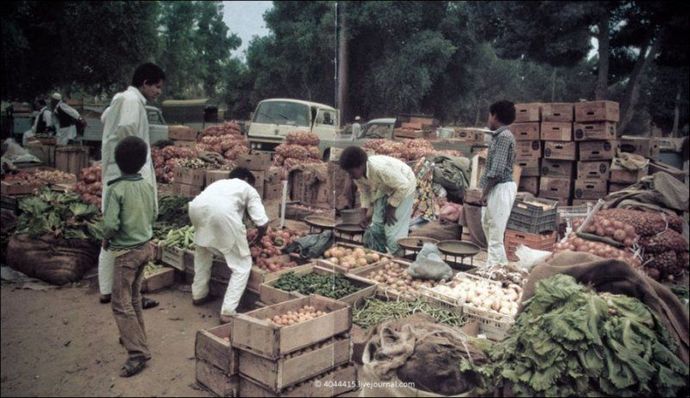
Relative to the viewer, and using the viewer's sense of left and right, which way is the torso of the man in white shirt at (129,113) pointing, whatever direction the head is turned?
facing to the right of the viewer

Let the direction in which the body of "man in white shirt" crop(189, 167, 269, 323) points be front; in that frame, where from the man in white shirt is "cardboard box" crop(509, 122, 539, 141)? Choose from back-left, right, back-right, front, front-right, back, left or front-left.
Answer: front

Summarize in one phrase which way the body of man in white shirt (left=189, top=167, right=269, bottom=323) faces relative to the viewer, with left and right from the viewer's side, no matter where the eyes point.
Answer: facing away from the viewer and to the right of the viewer

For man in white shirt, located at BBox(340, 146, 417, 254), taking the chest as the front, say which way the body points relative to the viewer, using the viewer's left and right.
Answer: facing the viewer and to the left of the viewer

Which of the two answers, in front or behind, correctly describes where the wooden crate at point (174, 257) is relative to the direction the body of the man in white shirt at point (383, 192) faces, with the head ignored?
in front

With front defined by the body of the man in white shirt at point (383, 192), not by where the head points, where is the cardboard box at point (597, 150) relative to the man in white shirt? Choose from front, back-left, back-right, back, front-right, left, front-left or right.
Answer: back
